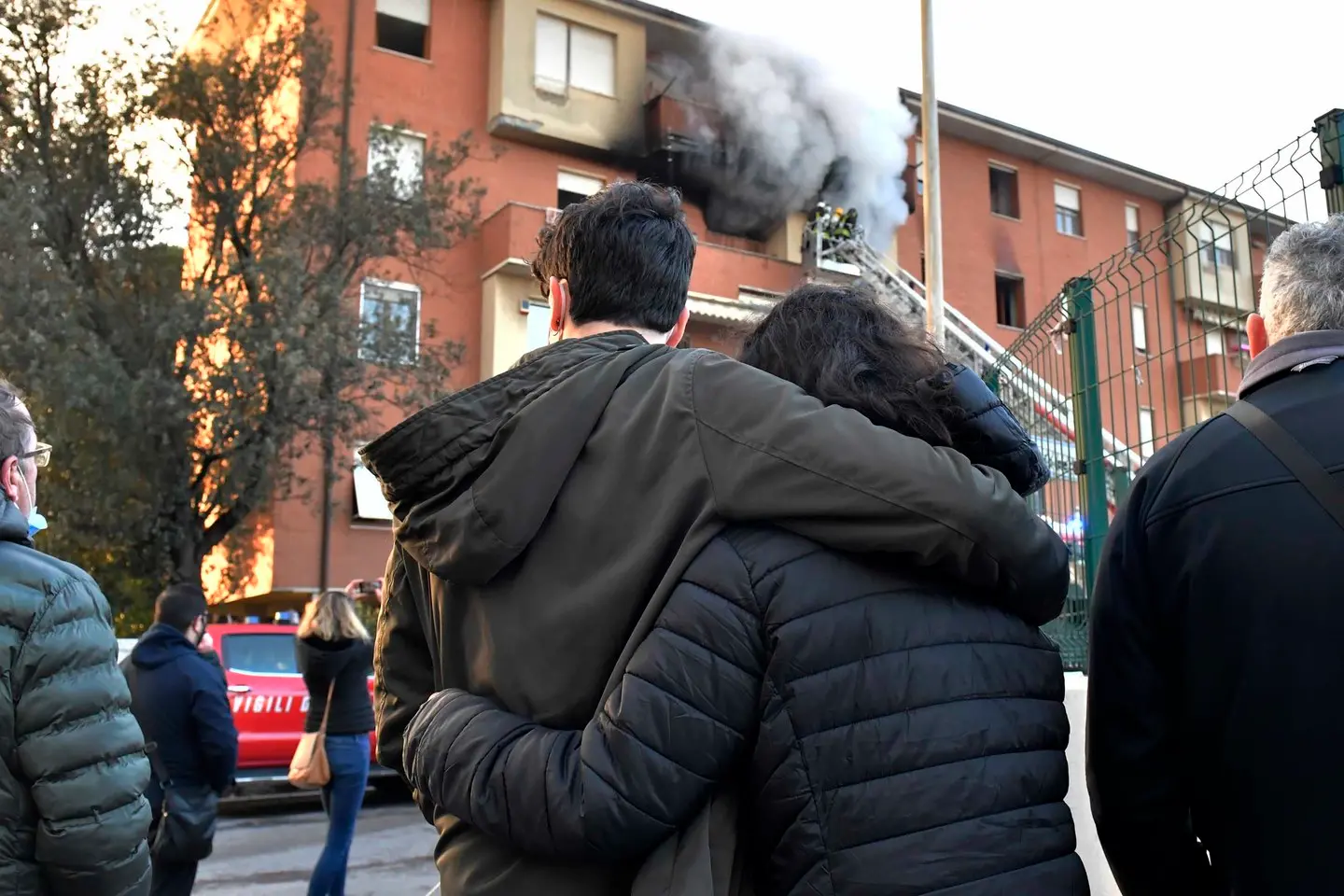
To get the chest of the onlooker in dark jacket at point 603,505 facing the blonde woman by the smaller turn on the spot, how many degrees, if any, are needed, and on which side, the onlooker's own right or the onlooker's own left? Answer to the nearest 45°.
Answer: approximately 45° to the onlooker's own left

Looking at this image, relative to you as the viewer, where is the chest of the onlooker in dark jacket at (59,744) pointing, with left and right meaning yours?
facing away from the viewer and to the right of the viewer

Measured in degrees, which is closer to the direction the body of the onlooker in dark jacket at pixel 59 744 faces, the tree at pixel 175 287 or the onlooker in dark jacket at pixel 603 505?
the tree

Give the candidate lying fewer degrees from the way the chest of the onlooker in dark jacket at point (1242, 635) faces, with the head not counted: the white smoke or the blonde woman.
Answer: the white smoke

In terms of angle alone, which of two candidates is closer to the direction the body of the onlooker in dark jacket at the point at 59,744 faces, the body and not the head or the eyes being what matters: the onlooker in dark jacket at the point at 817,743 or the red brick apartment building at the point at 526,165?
the red brick apartment building

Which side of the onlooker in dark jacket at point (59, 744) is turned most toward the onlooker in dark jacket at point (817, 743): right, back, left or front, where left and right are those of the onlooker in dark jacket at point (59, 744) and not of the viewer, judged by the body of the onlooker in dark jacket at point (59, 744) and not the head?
right

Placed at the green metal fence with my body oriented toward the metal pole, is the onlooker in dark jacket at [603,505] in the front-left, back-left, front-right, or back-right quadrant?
back-left

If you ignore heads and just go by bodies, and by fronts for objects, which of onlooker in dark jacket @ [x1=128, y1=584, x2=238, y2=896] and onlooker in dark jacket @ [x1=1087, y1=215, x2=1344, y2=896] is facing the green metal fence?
onlooker in dark jacket @ [x1=1087, y1=215, x2=1344, y2=896]

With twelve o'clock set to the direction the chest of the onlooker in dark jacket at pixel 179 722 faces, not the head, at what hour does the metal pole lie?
The metal pole is roughly at 1 o'clock from the onlooker in dark jacket.

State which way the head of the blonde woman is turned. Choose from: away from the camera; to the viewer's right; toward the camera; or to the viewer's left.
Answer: away from the camera

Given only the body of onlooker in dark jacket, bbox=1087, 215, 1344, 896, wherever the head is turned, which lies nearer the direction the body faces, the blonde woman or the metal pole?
the metal pole

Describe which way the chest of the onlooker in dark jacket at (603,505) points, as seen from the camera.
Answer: away from the camera

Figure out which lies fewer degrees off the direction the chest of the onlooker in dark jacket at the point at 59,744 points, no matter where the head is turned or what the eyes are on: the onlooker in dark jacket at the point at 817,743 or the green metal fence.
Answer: the green metal fence

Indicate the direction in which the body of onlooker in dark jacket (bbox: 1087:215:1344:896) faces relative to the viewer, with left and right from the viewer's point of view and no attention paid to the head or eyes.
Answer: facing away from the viewer

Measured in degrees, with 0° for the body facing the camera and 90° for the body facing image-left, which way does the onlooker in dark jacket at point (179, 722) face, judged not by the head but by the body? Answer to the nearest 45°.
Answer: approximately 225°

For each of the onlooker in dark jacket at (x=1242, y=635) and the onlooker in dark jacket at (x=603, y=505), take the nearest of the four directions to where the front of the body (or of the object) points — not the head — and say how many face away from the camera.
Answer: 2
